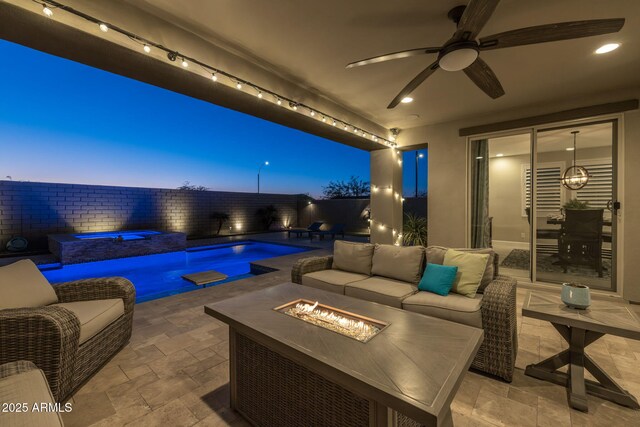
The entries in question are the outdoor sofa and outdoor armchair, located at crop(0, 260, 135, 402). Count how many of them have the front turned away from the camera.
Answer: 0

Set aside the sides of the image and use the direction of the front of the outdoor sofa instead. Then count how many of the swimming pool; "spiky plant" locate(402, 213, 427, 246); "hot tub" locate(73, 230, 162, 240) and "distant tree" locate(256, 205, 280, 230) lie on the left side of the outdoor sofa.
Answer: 0

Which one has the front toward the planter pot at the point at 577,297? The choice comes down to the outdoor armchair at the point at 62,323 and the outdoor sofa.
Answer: the outdoor armchair

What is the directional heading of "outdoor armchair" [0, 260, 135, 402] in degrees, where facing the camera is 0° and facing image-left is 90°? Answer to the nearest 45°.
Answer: approximately 315°

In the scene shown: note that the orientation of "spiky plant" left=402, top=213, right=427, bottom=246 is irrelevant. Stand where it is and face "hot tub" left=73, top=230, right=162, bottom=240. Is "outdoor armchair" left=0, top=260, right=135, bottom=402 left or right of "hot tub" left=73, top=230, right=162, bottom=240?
left

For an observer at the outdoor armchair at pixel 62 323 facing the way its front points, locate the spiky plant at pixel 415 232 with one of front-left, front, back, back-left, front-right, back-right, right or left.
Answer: front-left

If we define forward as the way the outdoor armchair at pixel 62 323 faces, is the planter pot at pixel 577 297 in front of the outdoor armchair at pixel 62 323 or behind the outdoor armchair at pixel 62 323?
in front

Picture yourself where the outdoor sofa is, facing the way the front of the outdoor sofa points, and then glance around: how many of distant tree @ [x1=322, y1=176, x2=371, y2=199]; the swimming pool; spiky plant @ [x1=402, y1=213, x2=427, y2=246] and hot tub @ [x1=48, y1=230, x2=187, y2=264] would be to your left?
0

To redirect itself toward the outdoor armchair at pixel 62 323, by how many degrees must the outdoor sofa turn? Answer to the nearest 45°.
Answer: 0° — it already faces it

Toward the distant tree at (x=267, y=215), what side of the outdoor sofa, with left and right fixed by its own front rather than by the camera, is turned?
right

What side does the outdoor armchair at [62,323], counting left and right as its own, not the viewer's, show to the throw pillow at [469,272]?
front

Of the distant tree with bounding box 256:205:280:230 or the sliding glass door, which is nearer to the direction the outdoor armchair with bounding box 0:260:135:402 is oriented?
the sliding glass door

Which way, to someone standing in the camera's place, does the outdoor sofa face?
facing the viewer and to the left of the viewer

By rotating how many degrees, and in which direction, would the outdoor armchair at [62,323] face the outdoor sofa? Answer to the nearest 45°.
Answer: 0° — it already faces it

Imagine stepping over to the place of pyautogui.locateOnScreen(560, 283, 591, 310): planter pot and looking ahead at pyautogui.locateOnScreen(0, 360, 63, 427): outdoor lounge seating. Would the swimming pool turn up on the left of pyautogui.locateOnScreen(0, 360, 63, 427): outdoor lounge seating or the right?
right

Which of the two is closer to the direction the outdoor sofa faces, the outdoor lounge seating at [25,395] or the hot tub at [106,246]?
the outdoor lounge seating

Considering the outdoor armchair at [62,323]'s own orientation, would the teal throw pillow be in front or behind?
in front

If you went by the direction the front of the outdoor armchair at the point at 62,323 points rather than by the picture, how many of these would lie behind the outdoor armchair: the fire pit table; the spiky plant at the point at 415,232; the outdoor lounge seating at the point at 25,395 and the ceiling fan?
0

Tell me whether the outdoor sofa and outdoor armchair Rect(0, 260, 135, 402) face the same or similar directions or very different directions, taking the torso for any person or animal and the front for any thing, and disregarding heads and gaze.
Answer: very different directions
